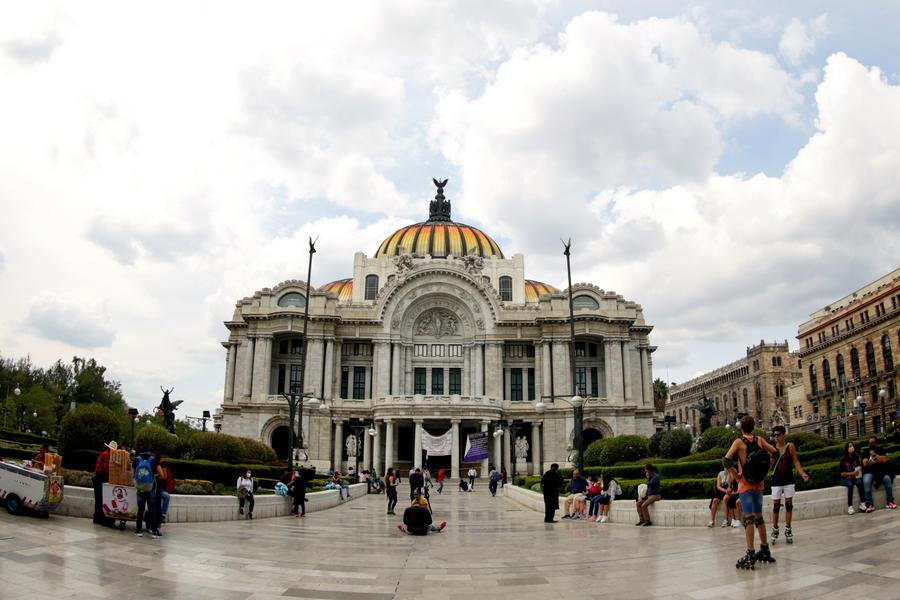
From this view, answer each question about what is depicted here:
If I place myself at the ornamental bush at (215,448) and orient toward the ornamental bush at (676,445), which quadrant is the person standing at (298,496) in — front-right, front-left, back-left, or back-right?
front-right

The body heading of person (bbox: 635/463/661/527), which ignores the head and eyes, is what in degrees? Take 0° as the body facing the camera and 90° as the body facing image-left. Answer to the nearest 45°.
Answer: approximately 90°

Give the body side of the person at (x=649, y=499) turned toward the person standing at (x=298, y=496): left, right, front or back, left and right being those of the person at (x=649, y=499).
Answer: front

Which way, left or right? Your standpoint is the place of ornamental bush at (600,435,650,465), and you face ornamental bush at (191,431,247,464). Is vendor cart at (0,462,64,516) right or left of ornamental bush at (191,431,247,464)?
left

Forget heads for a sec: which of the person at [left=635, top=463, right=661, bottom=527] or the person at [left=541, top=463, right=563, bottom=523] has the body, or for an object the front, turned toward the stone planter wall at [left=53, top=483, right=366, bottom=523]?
the person at [left=635, top=463, right=661, bottom=527]

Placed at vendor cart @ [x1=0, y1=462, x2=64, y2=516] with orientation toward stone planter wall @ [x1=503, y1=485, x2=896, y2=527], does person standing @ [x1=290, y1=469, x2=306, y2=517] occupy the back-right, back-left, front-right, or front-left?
front-left

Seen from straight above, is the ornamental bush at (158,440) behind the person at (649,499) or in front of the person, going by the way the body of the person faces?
in front

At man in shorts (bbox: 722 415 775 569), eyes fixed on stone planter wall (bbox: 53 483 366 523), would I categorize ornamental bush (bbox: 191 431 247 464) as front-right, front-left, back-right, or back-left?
front-right
